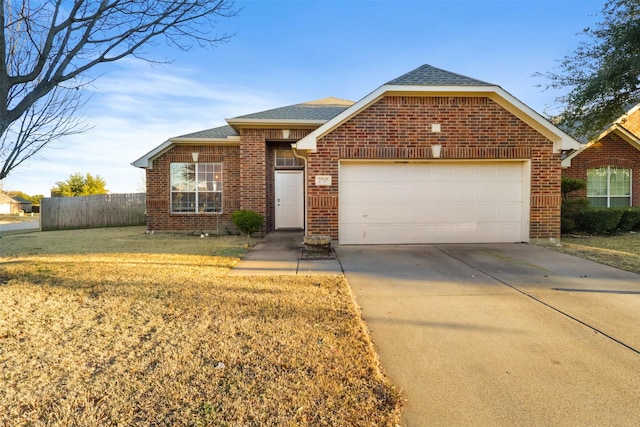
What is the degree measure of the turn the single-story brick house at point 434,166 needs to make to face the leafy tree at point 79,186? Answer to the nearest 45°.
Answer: approximately 135° to its right

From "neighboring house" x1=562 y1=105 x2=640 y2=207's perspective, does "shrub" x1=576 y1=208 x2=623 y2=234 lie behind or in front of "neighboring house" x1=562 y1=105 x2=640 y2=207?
in front

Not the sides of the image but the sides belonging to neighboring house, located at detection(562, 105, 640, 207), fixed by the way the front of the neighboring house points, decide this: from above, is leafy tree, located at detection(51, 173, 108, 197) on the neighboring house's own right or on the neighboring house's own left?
on the neighboring house's own right

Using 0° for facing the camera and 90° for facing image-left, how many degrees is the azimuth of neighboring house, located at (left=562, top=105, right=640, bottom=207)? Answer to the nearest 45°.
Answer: approximately 0°

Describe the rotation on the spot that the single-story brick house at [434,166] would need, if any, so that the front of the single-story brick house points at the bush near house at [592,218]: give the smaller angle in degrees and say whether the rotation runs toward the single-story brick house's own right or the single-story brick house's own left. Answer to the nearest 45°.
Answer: approximately 135° to the single-story brick house's own left

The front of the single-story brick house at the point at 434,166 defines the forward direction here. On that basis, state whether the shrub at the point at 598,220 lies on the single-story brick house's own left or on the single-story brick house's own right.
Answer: on the single-story brick house's own left

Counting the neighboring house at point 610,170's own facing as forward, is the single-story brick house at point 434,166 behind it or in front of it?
in front

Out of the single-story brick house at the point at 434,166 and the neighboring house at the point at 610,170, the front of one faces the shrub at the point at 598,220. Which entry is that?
the neighboring house

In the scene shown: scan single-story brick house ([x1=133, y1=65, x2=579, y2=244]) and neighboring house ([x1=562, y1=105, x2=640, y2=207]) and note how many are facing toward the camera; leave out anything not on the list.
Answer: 2

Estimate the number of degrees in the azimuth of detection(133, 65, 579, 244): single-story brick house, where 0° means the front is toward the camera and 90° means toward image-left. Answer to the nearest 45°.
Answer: approximately 0°

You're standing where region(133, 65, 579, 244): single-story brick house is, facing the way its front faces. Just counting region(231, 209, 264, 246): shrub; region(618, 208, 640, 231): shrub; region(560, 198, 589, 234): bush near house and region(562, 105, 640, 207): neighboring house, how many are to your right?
1

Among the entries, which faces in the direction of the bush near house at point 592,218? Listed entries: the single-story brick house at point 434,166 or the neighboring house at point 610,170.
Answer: the neighboring house

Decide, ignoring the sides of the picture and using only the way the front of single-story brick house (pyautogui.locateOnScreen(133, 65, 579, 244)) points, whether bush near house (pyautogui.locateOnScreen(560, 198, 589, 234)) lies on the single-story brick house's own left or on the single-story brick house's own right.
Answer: on the single-story brick house's own left

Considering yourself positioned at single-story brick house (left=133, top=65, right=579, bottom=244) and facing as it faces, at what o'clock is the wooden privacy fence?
The wooden privacy fence is roughly at 4 o'clock from the single-story brick house.
